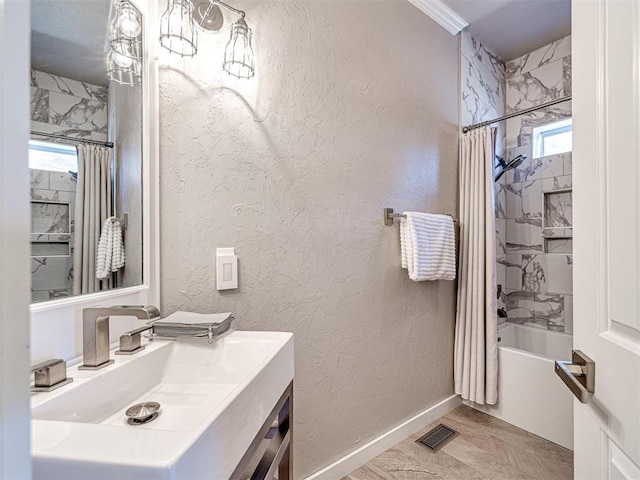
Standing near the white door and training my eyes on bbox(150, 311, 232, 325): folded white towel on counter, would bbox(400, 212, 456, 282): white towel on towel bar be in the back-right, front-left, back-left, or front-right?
front-right

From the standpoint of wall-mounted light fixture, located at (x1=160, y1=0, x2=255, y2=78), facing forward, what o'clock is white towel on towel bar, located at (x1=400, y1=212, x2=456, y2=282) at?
The white towel on towel bar is roughly at 10 o'clock from the wall-mounted light fixture.

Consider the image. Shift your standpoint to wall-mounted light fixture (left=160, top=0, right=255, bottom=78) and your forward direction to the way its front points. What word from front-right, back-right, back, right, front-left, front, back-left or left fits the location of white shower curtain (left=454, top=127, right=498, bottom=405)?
front-left

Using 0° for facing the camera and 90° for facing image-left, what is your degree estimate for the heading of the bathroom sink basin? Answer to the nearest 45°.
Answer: approximately 315°

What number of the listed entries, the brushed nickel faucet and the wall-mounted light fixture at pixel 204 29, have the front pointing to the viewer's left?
0

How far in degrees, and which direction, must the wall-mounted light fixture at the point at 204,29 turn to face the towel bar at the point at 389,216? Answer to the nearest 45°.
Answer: approximately 45° to its left

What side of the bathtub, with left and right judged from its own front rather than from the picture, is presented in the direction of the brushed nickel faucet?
front

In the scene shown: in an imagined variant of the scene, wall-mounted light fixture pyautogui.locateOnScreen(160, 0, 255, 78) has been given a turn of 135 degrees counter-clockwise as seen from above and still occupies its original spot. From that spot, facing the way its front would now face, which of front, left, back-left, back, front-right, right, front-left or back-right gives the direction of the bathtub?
right

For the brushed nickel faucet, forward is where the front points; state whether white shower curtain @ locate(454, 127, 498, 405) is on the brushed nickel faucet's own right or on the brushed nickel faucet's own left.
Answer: on the brushed nickel faucet's own left

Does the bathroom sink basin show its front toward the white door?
yes

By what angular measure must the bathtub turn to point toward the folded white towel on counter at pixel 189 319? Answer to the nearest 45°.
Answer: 0° — it already faces it

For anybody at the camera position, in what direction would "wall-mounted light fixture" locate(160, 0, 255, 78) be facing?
facing the viewer and to the right of the viewer

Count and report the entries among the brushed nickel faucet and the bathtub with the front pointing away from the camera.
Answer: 0

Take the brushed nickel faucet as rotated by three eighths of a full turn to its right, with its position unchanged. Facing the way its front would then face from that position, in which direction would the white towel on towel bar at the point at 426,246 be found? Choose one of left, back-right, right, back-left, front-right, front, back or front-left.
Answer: back
